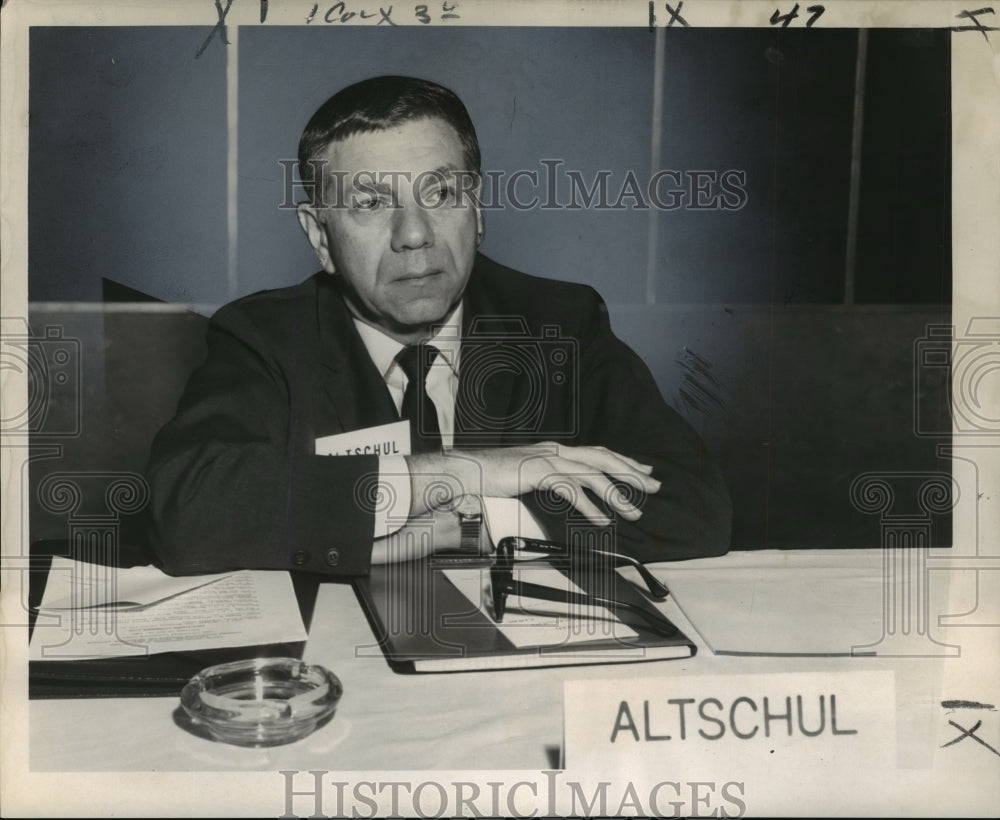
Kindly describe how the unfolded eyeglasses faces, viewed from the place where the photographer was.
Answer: facing to the left of the viewer

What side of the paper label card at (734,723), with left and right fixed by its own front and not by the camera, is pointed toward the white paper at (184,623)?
right

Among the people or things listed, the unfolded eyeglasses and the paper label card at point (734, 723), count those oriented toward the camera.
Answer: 1

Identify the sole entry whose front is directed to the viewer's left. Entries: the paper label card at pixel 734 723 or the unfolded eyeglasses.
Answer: the unfolded eyeglasses

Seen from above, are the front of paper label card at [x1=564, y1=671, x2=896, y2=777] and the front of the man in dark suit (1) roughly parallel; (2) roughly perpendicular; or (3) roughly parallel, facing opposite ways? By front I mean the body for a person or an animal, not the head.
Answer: roughly parallel

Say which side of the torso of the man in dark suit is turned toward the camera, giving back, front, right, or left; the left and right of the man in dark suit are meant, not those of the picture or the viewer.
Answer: front

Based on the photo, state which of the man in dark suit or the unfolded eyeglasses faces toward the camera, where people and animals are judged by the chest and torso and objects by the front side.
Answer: the man in dark suit

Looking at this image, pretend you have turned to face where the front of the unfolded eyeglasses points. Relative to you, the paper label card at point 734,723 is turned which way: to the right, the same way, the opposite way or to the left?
to the left

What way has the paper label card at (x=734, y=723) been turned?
toward the camera
